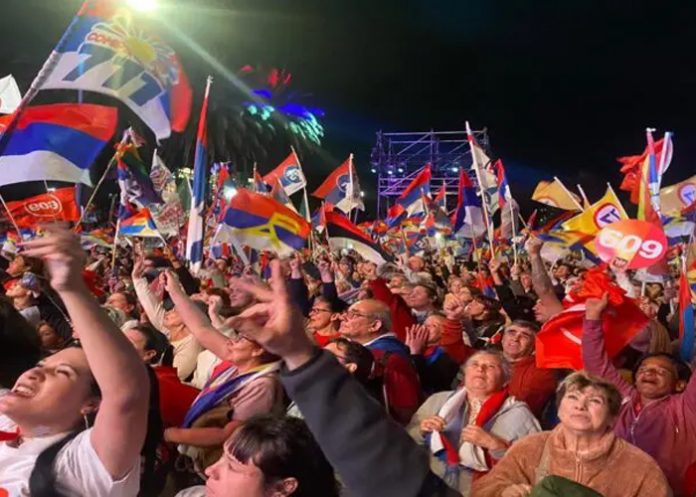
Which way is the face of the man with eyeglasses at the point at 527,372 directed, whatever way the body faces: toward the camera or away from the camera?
toward the camera

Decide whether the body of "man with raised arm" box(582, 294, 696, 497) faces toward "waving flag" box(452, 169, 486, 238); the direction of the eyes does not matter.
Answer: no

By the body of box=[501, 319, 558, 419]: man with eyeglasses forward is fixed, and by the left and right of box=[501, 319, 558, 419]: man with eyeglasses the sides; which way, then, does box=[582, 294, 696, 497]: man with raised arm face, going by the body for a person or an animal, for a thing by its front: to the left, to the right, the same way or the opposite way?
the same way

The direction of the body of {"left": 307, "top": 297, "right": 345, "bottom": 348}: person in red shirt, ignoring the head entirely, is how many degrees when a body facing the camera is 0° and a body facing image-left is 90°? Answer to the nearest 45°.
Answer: approximately 45°

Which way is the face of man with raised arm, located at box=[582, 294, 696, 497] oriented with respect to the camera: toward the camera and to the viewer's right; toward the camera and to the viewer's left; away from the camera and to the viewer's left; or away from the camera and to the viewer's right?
toward the camera and to the viewer's left

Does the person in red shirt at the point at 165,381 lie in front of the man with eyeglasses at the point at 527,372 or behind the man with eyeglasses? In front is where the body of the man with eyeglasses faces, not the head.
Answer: in front

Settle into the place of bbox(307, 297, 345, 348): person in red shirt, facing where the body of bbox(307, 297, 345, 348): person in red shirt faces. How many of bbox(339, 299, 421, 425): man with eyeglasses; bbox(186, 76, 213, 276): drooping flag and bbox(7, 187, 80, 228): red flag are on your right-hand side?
2

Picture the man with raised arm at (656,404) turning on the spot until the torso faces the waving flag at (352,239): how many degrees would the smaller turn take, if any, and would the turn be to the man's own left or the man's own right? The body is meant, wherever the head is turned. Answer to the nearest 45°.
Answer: approximately 90° to the man's own right

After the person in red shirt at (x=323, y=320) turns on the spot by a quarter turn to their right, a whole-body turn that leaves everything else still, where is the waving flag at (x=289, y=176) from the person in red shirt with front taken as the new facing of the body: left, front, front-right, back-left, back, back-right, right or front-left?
front-right

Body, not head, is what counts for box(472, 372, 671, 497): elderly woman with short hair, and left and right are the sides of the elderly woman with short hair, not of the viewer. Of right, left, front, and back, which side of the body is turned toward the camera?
front

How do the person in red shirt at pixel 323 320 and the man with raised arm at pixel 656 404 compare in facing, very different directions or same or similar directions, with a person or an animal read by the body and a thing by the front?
same or similar directions

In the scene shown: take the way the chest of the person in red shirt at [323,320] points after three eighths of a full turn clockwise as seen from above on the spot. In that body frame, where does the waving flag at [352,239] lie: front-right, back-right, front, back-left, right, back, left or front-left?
front

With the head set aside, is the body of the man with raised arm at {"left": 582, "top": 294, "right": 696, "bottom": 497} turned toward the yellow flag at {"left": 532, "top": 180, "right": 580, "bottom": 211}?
no

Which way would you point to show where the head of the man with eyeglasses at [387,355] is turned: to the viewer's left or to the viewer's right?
to the viewer's left

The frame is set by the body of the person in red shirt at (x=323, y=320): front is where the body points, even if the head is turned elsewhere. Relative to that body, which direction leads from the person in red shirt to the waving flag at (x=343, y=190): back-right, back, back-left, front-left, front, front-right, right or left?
back-right

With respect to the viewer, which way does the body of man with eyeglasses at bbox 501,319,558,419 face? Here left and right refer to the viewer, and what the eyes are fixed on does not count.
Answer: facing the viewer and to the left of the viewer
